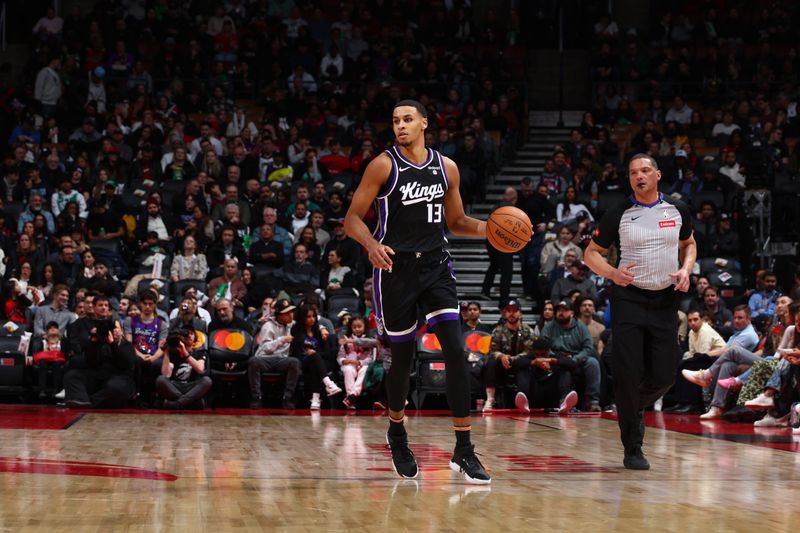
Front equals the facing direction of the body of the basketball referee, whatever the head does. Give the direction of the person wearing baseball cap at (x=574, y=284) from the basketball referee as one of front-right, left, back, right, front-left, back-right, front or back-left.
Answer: back

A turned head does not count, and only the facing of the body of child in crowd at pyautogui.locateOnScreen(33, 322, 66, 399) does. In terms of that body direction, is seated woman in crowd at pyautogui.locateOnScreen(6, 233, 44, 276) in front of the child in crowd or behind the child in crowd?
behind

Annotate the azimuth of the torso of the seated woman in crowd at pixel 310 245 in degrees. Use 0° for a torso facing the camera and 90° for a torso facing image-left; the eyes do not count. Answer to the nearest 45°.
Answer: approximately 0°

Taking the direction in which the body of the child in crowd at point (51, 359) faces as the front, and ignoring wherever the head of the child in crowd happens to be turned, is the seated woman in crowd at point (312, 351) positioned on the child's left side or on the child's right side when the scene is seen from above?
on the child's left side

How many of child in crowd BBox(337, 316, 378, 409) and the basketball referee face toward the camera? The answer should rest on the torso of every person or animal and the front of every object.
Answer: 2

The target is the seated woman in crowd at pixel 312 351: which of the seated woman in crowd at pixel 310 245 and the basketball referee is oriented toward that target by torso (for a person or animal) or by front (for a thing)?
the seated woman in crowd at pixel 310 245

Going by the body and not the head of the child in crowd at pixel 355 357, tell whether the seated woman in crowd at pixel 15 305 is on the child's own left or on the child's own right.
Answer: on the child's own right

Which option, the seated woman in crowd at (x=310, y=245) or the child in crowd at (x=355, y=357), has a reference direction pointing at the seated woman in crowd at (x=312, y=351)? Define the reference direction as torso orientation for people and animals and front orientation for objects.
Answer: the seated woman in crowd at (x=310, y=245)

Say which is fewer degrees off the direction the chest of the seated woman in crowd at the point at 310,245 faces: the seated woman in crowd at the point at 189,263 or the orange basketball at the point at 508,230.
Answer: the orange basketball

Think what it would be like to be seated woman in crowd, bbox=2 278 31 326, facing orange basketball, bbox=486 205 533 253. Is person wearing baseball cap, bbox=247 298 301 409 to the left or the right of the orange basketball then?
left
